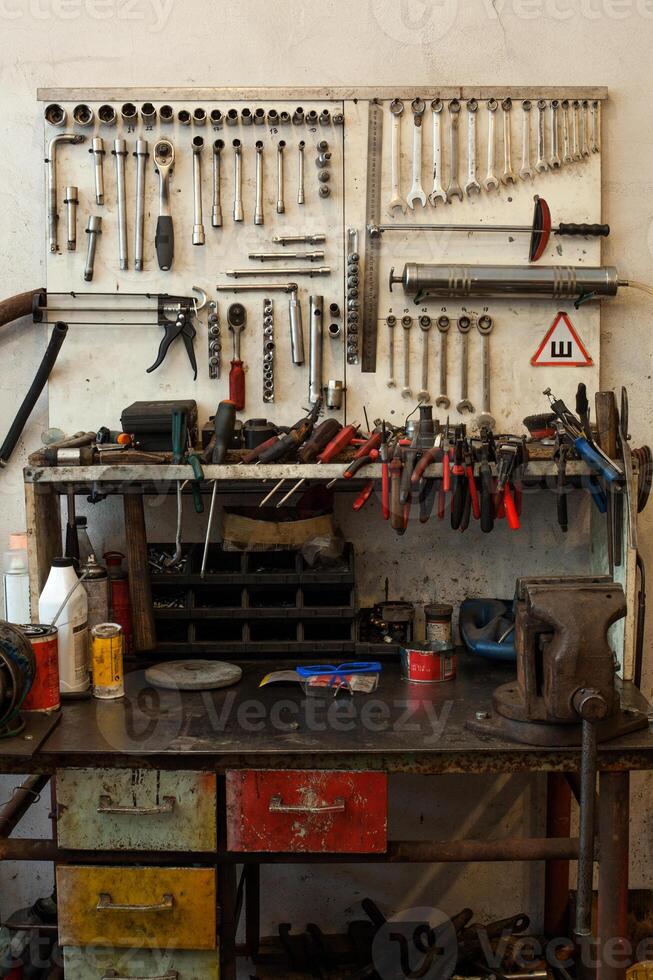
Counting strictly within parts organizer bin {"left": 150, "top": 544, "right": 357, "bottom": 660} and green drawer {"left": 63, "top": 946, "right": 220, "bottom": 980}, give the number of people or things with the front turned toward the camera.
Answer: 2

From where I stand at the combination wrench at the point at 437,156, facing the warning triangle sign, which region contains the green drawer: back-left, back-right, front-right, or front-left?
back-right

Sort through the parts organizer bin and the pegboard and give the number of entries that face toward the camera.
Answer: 2

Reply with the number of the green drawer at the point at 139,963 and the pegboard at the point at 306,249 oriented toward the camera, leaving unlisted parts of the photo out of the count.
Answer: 2

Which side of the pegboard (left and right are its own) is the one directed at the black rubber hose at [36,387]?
right
